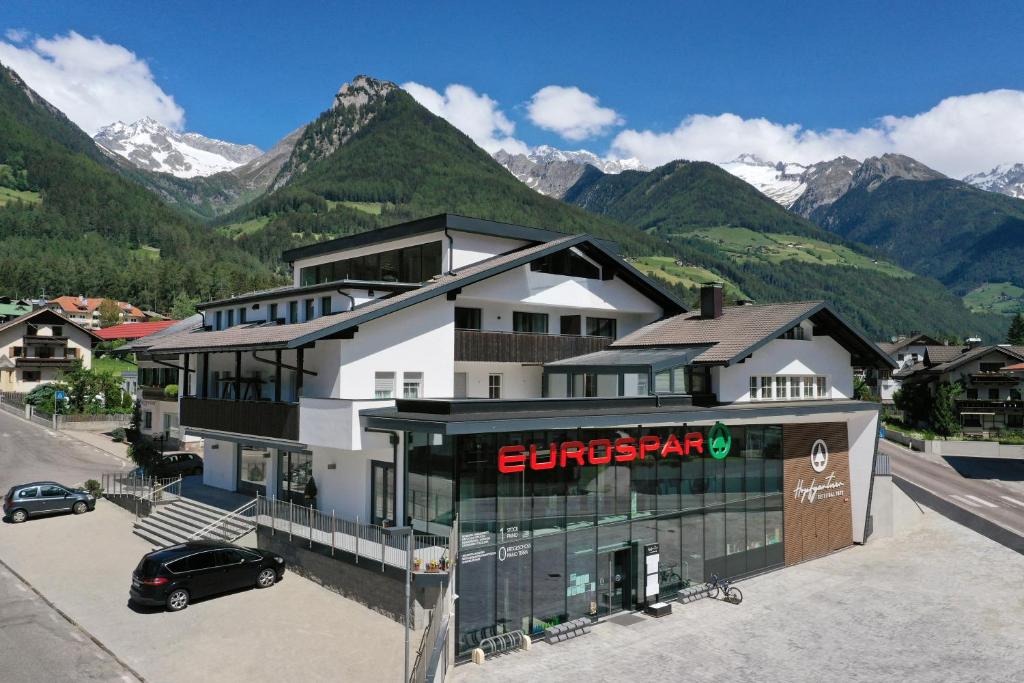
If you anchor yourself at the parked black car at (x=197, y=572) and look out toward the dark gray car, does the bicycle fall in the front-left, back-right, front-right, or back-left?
back-right

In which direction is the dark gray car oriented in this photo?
to the viewer's right

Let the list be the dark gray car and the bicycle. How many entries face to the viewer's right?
1

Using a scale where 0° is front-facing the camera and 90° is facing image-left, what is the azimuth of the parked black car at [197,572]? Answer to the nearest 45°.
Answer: approximately 225°
